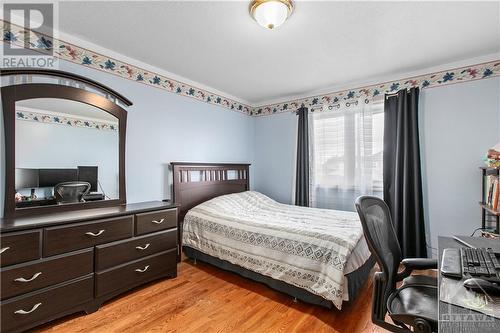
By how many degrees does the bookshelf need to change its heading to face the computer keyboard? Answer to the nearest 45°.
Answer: approximately 45° to its left

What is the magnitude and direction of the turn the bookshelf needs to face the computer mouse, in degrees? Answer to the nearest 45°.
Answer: approximately 45° to its left

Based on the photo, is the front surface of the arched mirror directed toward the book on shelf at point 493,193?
yes

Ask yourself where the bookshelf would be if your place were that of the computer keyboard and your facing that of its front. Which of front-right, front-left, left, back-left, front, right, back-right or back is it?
right

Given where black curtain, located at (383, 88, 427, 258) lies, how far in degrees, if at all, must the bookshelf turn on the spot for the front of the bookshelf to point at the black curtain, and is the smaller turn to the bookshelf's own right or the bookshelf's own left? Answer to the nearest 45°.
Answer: approximately 45° to the bookshelf's own right

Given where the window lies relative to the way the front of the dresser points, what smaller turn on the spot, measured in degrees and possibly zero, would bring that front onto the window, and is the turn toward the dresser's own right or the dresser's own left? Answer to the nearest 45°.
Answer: approximately 45° to the dresser's own left

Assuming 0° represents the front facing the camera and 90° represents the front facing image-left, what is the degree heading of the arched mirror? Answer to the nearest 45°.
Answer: approximately 315°

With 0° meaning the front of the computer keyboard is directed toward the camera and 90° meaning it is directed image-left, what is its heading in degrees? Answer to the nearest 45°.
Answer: approximately 90°

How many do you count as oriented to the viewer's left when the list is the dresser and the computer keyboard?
1

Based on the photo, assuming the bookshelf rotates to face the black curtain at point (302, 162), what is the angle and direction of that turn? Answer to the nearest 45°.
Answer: approximately 45° to its right
